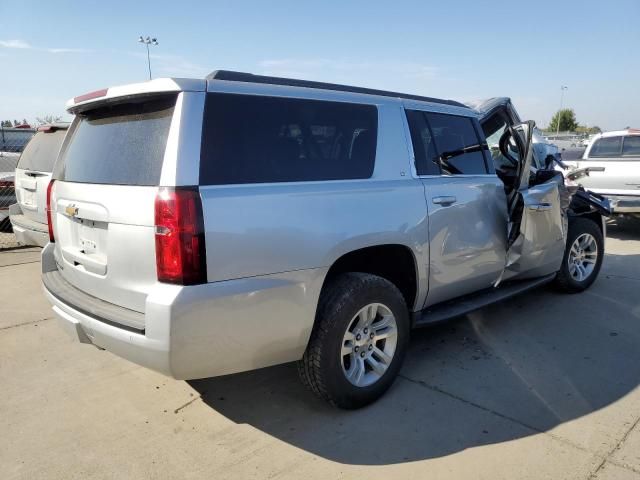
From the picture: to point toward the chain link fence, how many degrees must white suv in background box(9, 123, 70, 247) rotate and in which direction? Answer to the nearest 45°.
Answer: approximately 45° to its left

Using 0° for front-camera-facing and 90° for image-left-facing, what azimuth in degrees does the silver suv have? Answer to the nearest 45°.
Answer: approximately 225°

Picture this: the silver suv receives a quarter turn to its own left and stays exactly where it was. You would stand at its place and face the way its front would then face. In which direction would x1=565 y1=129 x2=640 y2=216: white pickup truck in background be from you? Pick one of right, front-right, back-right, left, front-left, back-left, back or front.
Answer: right

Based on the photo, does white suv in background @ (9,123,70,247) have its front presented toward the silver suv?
no

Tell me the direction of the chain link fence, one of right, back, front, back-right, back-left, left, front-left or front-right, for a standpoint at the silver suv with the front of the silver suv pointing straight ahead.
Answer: left

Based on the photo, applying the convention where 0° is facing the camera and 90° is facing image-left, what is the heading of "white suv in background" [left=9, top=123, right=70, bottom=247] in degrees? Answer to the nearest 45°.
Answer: approximately 225°

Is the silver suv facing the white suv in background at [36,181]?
no

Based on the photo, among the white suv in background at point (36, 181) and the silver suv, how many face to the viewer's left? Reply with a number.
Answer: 0

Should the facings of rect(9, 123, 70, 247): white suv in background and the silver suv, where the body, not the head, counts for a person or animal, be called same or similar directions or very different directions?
same or similar directions

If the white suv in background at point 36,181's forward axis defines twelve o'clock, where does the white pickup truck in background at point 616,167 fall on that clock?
the white pickup truck in background at point 616,167 is roughly at 2 o'clock from the white suv in background at point 36,181.
